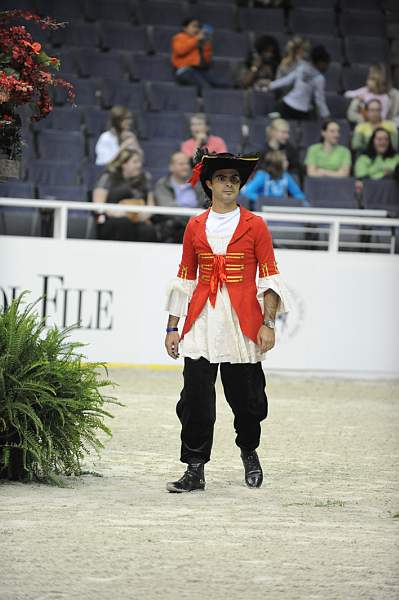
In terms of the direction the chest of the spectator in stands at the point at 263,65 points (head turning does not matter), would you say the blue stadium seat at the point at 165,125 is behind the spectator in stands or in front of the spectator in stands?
in front

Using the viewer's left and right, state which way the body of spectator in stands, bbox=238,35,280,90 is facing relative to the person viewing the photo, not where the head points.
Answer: facing the viewer and to the left of the viewer

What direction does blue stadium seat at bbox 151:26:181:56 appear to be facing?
toward the camera

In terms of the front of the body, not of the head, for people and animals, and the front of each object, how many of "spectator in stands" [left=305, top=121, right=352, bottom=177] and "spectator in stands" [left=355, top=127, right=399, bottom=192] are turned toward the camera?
2

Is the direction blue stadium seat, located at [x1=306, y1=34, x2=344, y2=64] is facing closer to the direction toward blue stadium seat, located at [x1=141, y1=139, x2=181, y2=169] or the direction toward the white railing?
the white railing

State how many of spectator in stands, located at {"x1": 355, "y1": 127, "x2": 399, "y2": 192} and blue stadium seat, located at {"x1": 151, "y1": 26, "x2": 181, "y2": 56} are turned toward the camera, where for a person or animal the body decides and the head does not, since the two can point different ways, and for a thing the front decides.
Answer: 2

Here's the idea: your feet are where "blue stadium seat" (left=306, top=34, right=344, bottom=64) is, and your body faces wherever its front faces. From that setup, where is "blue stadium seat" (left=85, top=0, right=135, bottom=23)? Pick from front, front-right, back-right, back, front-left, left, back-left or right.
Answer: right

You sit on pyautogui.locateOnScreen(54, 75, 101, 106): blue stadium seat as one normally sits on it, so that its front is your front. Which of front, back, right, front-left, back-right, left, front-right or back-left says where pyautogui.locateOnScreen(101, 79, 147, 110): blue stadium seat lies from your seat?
left

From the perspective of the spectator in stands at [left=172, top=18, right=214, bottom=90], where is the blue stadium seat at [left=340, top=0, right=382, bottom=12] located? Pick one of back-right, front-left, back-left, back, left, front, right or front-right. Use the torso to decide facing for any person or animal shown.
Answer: left

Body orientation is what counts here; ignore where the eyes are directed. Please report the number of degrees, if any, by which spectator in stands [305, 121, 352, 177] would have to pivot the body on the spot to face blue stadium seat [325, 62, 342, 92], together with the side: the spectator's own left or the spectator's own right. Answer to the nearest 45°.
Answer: approximately 180°

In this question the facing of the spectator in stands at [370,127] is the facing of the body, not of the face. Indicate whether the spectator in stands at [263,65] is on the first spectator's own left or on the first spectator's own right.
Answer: on the first spectator's own right

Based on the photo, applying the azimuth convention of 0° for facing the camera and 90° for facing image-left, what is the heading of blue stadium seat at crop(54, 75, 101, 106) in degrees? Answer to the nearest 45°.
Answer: approximately 0°
